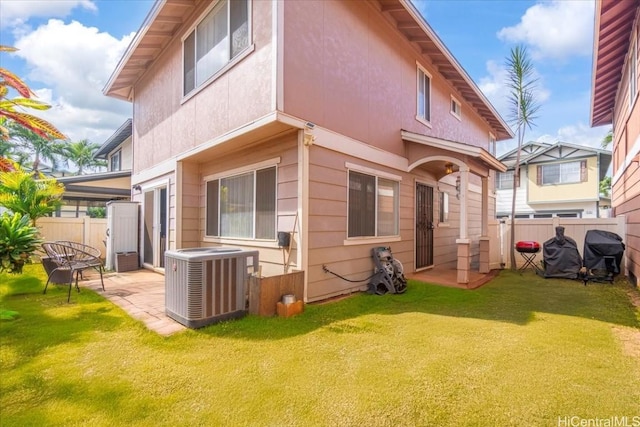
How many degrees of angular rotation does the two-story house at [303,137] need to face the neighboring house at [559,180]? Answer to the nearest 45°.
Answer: approximately 90° to its left

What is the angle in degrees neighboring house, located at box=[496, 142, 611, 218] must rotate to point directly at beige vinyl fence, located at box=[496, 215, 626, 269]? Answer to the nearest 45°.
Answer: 0° — it already faces it

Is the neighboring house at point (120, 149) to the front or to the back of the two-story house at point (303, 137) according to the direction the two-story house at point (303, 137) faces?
to the back

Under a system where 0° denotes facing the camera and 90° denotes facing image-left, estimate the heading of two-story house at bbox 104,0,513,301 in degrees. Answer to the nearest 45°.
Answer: approximately 315°

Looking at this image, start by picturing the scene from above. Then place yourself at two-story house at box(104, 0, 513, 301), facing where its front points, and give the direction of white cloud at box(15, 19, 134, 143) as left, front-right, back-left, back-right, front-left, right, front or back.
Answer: back
